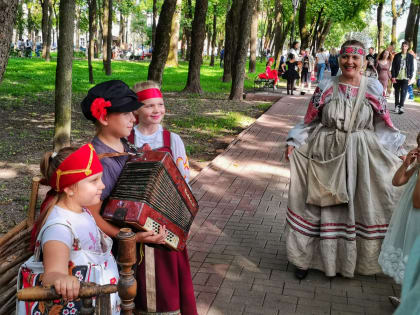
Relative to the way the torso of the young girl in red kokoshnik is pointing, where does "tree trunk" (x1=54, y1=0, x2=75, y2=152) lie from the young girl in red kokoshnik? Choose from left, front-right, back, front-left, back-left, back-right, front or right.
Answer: back-left

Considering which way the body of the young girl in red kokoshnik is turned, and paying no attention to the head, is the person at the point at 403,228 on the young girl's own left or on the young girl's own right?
on the young girl's own left

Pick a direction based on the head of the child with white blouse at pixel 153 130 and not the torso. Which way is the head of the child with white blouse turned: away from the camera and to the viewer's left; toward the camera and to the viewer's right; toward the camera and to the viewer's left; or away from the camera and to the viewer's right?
toward the camera and to the viewer's right

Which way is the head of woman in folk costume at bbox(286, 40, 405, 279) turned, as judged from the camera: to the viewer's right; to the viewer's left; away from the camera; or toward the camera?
toward the camera

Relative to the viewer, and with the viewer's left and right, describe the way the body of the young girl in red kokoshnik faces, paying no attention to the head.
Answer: facing the viewer and to the right of the viewer

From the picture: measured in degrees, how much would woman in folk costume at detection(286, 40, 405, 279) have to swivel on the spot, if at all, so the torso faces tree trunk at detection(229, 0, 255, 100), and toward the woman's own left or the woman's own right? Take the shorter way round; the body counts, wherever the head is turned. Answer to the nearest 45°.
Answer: approximately 180°

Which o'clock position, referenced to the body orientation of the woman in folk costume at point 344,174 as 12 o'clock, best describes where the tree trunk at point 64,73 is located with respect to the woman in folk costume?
The tree trunk is roughly at 4 o'clock from the woman in folk costume.

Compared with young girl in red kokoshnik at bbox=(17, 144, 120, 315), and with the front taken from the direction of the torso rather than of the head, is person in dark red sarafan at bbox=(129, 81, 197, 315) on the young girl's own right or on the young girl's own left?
on the young girl's own left

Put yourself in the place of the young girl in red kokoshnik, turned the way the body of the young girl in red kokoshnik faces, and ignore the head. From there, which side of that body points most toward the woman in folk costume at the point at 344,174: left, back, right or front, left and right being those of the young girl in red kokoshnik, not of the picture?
left

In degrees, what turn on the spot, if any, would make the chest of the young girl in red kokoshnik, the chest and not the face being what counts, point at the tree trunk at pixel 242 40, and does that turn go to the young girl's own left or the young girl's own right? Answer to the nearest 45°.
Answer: approximately 135° to the young girl's own left

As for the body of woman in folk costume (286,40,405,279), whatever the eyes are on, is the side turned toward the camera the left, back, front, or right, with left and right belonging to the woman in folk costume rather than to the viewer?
front

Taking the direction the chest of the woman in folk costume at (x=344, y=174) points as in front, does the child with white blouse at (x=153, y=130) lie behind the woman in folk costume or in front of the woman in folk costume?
in front
